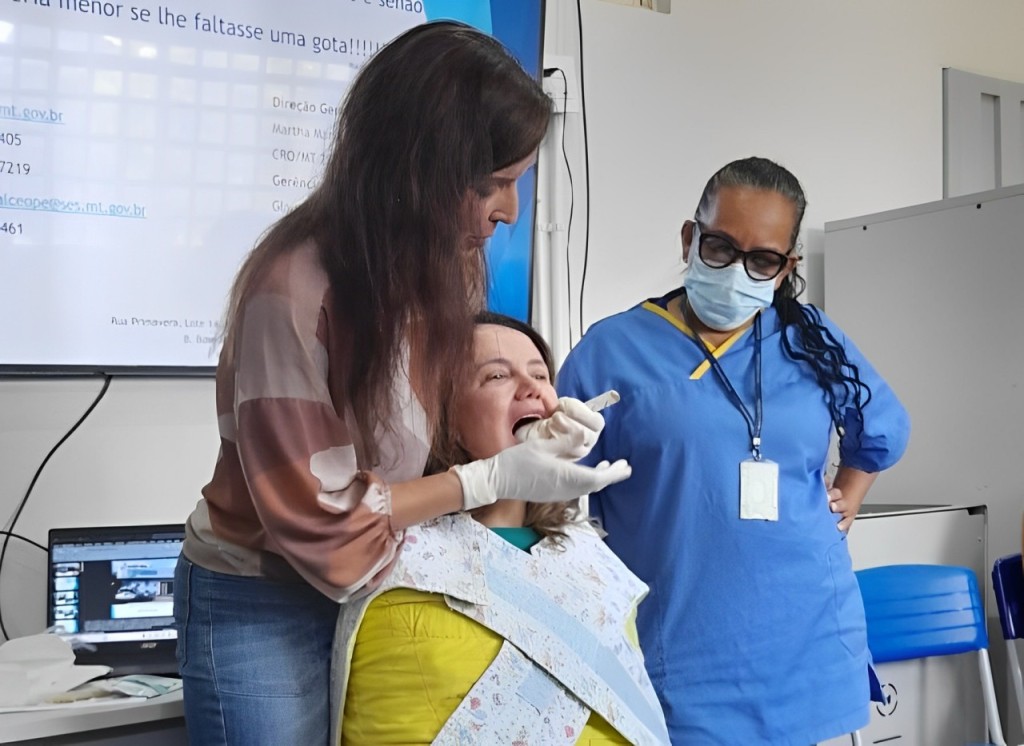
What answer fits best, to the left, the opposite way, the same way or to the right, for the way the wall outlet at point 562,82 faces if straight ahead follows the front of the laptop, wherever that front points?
the same way

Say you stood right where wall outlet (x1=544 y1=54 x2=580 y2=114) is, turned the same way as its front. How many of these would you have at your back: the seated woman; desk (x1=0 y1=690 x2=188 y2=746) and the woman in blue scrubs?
0

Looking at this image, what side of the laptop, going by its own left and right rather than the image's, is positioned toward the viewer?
front

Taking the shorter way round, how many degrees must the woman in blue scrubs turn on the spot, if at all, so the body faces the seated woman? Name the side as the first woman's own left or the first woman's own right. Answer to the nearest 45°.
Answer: approximately 45° to the first woman's own right

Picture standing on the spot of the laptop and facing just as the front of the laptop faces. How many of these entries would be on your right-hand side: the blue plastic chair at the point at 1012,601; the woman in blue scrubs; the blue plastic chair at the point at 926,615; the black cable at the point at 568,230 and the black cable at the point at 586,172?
0

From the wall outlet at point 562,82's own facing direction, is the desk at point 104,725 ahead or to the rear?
ahead

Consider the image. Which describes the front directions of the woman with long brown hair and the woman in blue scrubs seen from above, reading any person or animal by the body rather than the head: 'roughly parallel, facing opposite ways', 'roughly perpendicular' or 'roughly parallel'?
roughly perpendicular

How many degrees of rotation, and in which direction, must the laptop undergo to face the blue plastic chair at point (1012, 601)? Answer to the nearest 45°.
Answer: approximately 90° to its left

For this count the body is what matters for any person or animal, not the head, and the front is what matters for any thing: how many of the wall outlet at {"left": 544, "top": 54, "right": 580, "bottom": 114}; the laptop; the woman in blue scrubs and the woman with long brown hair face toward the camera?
3

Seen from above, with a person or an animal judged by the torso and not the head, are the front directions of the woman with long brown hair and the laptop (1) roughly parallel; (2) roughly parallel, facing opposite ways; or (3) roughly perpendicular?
roughly perpendicular

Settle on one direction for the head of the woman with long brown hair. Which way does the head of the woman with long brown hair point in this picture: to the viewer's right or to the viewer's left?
to the viewer's right

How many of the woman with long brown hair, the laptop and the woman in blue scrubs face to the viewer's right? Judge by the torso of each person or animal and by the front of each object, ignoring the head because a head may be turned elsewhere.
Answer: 1

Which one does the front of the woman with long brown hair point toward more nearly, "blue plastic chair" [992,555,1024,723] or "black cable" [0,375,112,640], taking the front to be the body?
the blue plastic chair

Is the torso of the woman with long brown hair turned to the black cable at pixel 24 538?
no

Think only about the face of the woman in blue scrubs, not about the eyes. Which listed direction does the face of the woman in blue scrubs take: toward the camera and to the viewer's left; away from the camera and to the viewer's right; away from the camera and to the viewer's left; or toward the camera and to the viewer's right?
toward the camera and to the viewer's left

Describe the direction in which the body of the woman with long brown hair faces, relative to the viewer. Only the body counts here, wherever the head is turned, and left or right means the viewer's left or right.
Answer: facing to the right of the viewer

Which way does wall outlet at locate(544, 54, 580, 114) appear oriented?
toward the camera

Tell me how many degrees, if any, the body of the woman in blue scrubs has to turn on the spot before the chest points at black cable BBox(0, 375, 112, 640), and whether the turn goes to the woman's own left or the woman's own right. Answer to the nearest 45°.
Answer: approximately 90° to the woman's own right

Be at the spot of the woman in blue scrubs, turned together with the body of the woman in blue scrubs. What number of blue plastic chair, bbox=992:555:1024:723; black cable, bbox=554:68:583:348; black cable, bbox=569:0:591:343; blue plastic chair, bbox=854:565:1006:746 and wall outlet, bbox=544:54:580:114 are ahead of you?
0
